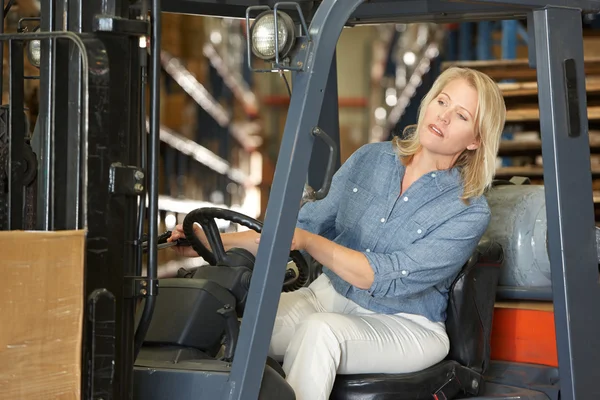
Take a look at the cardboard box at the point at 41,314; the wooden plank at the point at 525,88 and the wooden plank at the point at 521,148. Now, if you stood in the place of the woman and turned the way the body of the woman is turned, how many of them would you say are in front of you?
1

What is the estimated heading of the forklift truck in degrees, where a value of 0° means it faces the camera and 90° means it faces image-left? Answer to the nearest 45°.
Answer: approximately 90°

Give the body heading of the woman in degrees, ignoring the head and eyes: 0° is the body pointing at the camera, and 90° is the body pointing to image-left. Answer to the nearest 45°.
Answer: approximately 45°

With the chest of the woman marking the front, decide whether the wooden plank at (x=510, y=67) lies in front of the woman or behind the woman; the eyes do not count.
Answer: behind

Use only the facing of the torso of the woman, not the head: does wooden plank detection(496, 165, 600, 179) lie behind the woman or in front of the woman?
behind

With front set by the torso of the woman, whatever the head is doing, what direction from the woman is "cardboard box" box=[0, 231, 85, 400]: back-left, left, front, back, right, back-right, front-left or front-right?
front

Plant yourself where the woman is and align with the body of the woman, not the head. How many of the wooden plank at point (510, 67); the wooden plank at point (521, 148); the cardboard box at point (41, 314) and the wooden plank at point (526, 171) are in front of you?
1

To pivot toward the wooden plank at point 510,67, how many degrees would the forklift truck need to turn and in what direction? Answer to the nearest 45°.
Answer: approximately 135° to its right
